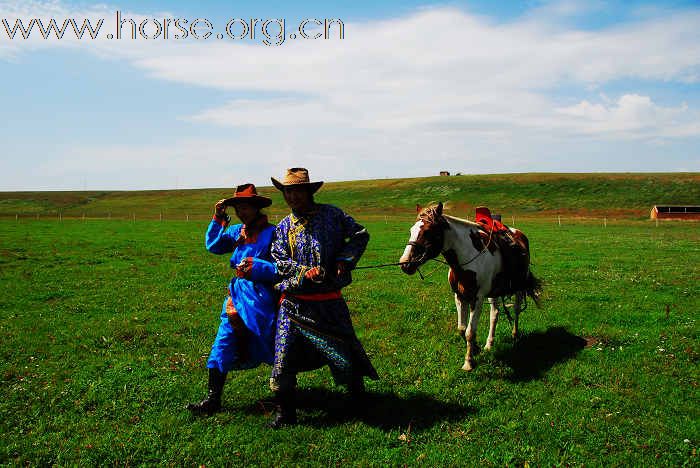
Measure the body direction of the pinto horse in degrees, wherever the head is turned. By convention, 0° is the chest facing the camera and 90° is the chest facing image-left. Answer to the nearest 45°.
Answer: approximately 45°

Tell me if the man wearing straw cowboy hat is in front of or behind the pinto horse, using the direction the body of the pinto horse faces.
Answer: in front

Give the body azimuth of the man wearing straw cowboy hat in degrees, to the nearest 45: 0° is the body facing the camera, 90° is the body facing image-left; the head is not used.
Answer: approximately 45°

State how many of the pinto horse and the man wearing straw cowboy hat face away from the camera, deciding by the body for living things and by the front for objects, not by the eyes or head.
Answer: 0
